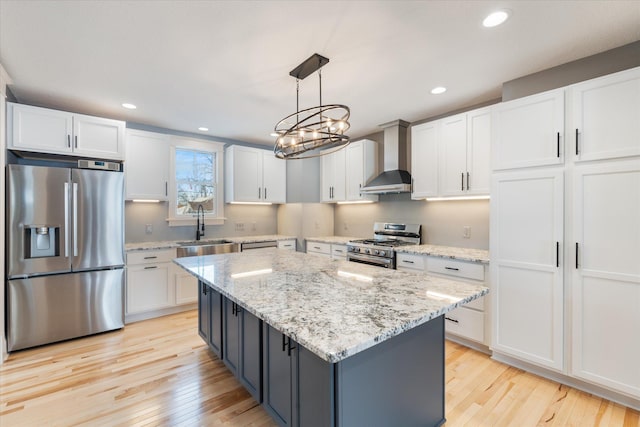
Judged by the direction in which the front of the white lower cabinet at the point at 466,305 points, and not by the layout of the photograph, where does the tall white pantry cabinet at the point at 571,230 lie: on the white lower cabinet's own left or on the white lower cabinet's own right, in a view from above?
on the white lower cabinet's own left

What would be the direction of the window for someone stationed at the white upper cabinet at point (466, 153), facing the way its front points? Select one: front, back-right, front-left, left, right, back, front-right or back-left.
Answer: front-right

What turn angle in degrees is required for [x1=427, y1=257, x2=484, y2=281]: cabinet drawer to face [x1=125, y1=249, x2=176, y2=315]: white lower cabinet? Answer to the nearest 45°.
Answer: approximately 45° to its right

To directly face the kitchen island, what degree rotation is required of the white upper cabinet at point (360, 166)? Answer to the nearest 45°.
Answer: approximately 45° to its left

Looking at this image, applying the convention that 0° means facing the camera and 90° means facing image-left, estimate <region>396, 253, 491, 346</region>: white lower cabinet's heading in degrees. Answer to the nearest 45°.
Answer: approximately 45°
